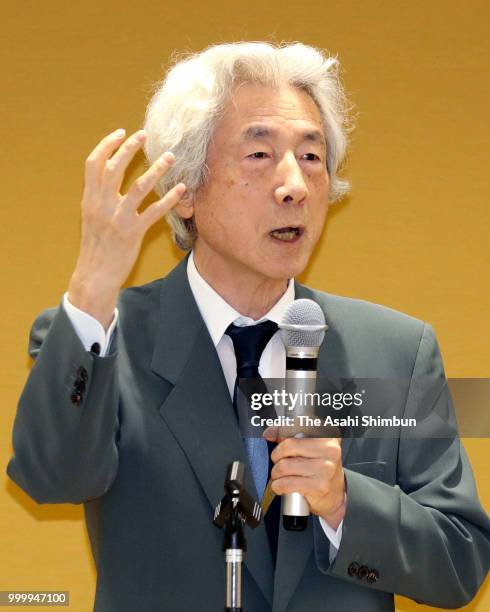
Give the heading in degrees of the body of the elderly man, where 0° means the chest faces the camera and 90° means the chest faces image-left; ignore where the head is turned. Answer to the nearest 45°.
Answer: approximately 0°
